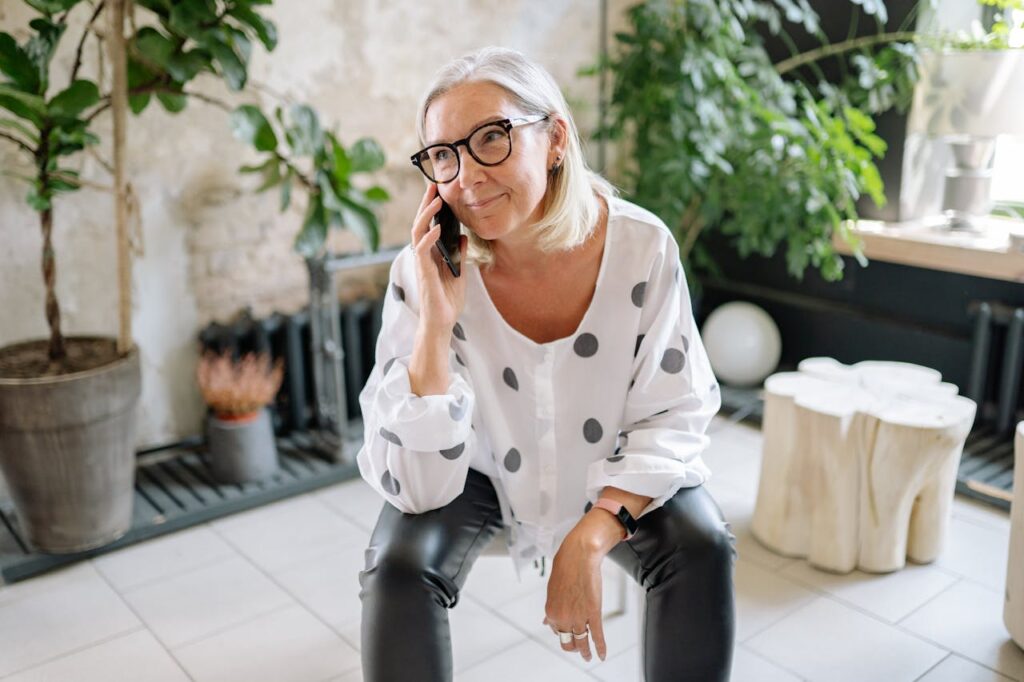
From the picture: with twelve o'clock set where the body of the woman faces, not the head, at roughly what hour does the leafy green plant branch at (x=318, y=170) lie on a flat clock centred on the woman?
The leafy green plant branch is roughly at 5 o'clock from the woman.

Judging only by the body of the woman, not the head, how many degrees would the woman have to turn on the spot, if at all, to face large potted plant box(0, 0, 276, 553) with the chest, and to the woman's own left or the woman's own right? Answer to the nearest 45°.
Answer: approximately 135° to the woman's own right

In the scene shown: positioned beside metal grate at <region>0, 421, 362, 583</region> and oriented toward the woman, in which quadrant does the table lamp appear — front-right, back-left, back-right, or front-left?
front-left

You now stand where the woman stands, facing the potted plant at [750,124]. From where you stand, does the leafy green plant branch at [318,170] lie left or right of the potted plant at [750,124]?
left

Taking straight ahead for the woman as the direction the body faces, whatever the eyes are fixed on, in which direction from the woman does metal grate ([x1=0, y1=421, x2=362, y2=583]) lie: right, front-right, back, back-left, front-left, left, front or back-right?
back-right

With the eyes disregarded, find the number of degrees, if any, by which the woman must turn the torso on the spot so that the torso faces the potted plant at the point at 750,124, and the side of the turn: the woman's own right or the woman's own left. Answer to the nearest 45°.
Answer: approximately 180°

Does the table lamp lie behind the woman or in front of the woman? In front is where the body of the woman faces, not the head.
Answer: behind

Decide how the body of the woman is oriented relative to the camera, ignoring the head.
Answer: toward the camera

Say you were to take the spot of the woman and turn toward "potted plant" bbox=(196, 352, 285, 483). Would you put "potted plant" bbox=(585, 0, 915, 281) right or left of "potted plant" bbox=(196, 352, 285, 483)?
right
